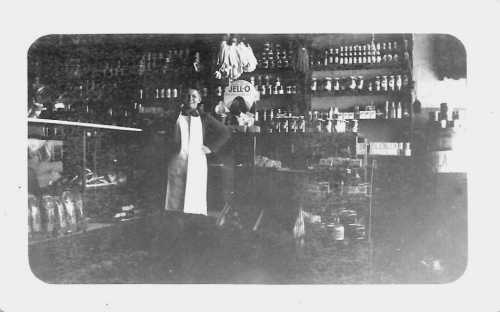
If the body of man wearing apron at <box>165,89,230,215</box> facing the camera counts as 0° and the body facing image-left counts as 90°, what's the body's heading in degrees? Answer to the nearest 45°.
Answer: approximately 0°

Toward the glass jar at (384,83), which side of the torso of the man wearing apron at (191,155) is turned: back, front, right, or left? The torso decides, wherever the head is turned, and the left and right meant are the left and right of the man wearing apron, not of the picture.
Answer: left

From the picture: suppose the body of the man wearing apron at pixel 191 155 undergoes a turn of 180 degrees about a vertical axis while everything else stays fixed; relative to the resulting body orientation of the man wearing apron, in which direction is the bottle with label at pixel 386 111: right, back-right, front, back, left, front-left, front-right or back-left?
right
